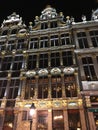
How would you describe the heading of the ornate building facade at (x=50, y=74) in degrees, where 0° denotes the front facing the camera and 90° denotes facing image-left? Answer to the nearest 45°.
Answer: approximately 0°
